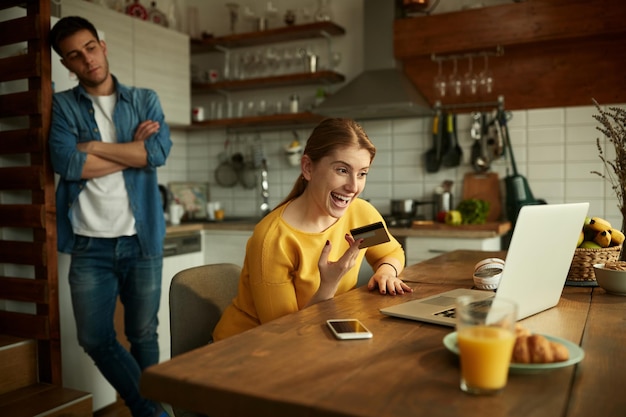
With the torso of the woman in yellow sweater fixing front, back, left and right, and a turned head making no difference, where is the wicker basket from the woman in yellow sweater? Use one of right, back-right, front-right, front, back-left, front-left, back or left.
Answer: front-left

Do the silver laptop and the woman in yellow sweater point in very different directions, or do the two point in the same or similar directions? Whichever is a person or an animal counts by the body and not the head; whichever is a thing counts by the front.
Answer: very different directions

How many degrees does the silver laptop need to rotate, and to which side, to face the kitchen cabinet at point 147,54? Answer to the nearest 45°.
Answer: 0° — it already faces it

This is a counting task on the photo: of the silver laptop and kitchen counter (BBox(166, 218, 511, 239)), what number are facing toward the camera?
1

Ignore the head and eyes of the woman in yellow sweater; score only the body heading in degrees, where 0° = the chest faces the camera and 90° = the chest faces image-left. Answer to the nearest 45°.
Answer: approximately 315°

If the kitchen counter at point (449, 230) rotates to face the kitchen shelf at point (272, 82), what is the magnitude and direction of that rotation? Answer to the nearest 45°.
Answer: approximately 135° to its right

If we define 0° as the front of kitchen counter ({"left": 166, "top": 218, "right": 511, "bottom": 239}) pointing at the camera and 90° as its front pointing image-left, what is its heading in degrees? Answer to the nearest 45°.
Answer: approximately 0°

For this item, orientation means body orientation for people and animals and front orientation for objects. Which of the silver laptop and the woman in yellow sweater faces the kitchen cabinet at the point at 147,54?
the silver laptop

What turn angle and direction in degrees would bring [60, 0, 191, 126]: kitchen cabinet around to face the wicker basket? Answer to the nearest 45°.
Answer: approximately 45° to its right

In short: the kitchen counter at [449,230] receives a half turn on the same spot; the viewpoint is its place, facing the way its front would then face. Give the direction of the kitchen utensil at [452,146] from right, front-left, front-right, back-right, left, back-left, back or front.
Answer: front

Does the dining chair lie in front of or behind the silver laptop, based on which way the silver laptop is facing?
in front

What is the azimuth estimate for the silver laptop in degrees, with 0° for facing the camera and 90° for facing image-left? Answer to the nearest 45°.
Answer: approximately 135°
